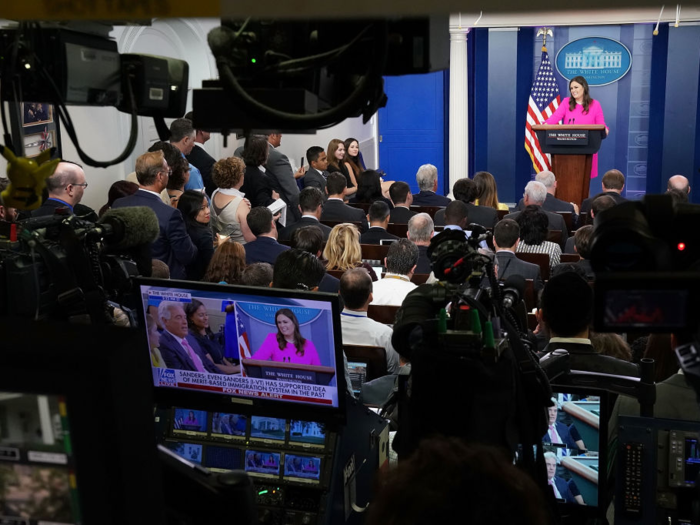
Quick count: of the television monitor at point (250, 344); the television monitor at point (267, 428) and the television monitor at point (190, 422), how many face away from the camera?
0

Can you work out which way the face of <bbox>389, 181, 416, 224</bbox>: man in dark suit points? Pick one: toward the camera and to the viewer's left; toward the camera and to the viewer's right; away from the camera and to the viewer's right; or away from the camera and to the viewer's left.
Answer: away from the camera and to the viewer's right

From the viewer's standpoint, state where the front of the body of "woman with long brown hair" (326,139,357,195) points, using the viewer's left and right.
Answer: facing the viewer and to the right of the viewer

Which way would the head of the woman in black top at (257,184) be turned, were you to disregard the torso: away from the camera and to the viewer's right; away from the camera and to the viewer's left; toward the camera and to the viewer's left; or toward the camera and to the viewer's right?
away from the camera and to the viewer's right

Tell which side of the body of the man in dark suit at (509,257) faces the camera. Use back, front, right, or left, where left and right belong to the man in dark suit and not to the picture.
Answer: back

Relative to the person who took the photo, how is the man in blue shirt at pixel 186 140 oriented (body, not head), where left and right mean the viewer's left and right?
facing away from the viewer and to the right of the viewer

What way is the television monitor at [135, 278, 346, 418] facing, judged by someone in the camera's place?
facing the viewer

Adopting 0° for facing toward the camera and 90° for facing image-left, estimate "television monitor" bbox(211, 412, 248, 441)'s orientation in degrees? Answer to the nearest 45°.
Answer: approximately 0°

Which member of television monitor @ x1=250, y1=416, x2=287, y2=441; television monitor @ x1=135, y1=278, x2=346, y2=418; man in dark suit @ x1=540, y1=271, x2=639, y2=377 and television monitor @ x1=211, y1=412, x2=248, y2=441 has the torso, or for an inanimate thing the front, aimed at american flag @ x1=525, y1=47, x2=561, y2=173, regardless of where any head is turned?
the man in dark suit

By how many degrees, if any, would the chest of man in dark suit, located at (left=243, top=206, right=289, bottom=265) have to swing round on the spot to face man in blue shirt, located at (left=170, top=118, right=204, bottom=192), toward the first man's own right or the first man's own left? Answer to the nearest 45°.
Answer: approximately 45° to the first man's own left

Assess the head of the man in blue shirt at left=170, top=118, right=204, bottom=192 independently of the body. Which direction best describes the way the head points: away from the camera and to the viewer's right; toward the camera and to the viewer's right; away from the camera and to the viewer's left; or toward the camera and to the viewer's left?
away from the camera and to the viewer's right

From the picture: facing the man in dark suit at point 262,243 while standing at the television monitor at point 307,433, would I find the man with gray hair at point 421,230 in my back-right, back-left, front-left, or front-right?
front-right

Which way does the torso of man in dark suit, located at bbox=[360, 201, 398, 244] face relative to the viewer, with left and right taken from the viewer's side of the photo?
facing away from the viewer

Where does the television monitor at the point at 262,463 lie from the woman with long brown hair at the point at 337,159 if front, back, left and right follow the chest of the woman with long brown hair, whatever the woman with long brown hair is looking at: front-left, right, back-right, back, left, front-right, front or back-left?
front-right

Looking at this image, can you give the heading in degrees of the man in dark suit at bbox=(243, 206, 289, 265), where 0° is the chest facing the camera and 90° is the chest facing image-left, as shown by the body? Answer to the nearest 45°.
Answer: approximately 225°

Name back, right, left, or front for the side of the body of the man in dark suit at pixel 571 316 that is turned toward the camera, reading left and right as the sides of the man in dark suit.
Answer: back

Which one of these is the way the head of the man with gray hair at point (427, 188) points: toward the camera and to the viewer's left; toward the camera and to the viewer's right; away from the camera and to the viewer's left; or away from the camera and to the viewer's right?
away from the camera and to the viewer's right

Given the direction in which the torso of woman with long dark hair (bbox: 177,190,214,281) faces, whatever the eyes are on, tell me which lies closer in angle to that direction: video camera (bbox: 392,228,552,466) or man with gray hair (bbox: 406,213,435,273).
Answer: the man with gray hair

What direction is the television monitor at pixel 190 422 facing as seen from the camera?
toward the camera

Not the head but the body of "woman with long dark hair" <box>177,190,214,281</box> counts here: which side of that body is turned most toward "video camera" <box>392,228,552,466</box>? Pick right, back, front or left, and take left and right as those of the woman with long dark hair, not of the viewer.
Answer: right
